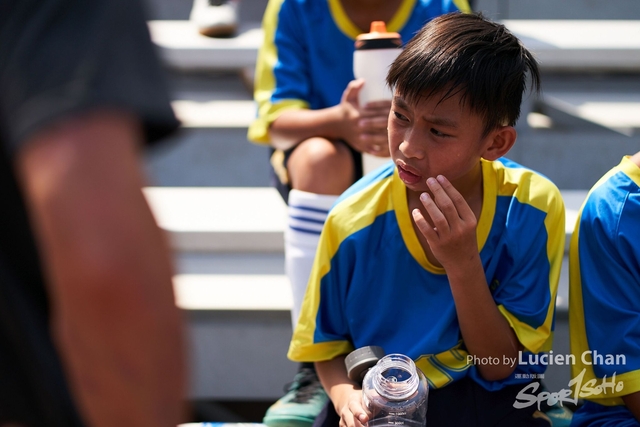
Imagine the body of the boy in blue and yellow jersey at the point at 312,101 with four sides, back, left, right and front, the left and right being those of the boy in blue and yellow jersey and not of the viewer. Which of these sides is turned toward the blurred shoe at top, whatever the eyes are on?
back

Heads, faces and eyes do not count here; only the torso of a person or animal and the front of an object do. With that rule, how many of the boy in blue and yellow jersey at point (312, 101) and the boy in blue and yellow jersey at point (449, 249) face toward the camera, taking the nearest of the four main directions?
2

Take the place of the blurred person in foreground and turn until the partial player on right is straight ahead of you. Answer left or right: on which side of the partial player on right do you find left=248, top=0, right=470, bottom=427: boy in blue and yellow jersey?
left

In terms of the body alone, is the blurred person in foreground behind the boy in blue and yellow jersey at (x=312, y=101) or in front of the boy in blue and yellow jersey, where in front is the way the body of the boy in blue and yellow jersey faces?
in front

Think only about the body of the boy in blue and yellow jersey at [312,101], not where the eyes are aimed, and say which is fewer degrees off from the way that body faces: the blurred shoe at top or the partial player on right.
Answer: the partial player on right

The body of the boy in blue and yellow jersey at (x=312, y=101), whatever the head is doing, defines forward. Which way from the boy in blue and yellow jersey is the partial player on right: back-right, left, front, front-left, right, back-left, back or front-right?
front-left

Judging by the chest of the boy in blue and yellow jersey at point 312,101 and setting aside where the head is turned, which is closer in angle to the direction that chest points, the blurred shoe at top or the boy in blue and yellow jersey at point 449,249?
the boy in blue and yellow jersey

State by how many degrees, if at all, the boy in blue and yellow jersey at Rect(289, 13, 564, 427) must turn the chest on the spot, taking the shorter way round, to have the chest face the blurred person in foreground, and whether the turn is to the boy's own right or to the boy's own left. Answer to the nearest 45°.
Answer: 0° — they already face them

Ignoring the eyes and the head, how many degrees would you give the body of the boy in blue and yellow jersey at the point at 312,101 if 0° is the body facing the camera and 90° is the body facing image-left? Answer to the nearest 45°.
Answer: approximately 0°
